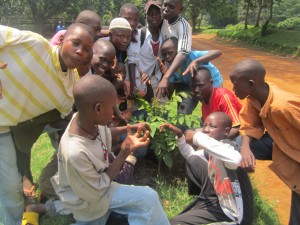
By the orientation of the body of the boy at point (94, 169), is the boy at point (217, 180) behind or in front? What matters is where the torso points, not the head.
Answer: in front

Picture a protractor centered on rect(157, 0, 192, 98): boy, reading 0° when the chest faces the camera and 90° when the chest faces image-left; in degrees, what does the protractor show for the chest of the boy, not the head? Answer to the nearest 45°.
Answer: approximately 45°

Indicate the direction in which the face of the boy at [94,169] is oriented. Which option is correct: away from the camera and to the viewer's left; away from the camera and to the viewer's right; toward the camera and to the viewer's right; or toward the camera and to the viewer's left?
away from the camera and to the viewer's right

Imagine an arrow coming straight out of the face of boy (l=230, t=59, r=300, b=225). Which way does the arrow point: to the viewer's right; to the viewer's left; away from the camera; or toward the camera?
to the viewer's left

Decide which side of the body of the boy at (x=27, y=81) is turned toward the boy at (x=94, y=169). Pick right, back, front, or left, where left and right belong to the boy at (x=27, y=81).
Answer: front

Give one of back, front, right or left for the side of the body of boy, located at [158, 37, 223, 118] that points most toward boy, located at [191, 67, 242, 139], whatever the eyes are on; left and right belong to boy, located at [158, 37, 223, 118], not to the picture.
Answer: left

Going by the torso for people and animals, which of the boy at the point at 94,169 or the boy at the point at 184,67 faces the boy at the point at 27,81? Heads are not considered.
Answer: the boy at the point at 184,67

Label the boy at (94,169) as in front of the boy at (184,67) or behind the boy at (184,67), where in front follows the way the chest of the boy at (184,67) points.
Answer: in front

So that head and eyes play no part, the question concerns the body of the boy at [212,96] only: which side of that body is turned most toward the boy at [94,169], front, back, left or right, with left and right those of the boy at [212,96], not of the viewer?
front

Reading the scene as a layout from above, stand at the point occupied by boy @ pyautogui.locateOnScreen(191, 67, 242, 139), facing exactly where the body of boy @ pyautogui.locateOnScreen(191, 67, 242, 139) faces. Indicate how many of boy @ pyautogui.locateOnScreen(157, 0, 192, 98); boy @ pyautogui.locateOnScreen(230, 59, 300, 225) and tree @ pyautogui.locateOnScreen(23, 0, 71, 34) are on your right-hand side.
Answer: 2

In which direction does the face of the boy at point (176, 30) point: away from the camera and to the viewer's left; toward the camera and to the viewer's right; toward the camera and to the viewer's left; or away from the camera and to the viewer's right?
toward the camera and to the viewer's left
